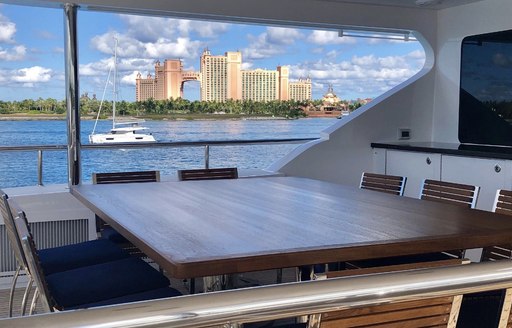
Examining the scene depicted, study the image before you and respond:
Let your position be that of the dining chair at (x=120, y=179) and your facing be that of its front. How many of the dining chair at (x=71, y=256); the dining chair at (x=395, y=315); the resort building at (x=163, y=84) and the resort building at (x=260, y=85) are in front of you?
2

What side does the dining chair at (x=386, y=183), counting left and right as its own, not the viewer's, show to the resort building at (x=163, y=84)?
right

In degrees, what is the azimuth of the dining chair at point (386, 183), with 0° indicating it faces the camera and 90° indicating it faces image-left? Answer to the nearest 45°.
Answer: approximately 45°

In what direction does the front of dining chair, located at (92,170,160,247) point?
toward the camera

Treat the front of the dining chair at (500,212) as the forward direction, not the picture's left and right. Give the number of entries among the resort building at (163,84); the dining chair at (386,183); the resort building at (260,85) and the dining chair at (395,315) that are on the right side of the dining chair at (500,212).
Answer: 3

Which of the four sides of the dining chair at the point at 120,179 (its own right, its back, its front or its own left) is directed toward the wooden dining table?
front

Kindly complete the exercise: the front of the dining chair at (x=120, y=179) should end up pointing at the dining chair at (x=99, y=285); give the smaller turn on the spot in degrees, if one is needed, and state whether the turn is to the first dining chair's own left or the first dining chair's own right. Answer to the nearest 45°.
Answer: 0° — it already faces it

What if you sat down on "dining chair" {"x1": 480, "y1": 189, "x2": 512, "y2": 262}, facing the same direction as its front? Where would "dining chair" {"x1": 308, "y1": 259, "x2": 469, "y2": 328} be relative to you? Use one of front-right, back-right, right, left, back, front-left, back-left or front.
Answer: front-left

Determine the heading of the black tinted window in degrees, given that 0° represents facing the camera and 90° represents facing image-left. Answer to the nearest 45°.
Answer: approximately 45°

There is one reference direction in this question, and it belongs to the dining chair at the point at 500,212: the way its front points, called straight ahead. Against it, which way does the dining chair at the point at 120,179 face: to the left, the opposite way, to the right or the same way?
to the left

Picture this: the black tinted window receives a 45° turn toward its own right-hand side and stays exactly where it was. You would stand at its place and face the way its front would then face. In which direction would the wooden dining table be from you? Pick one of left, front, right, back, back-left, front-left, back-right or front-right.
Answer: left

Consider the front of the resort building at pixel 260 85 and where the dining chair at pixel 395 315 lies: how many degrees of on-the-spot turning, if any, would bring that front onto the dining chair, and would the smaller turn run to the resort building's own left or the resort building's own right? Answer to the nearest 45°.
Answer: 0° — it already faces it

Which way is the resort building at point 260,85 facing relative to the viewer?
toward the camera

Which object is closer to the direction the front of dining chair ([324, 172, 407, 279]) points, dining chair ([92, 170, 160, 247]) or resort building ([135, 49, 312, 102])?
the dining chair

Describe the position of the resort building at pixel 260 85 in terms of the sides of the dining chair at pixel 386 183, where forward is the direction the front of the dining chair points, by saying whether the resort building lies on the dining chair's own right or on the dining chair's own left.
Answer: on the dining chair's own right

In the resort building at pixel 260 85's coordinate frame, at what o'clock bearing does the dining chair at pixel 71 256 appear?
The dining chair is roughly at 12 o'clock from the resort building.

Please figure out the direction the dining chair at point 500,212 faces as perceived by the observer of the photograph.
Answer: facing the viewer and to the left of the viewer
